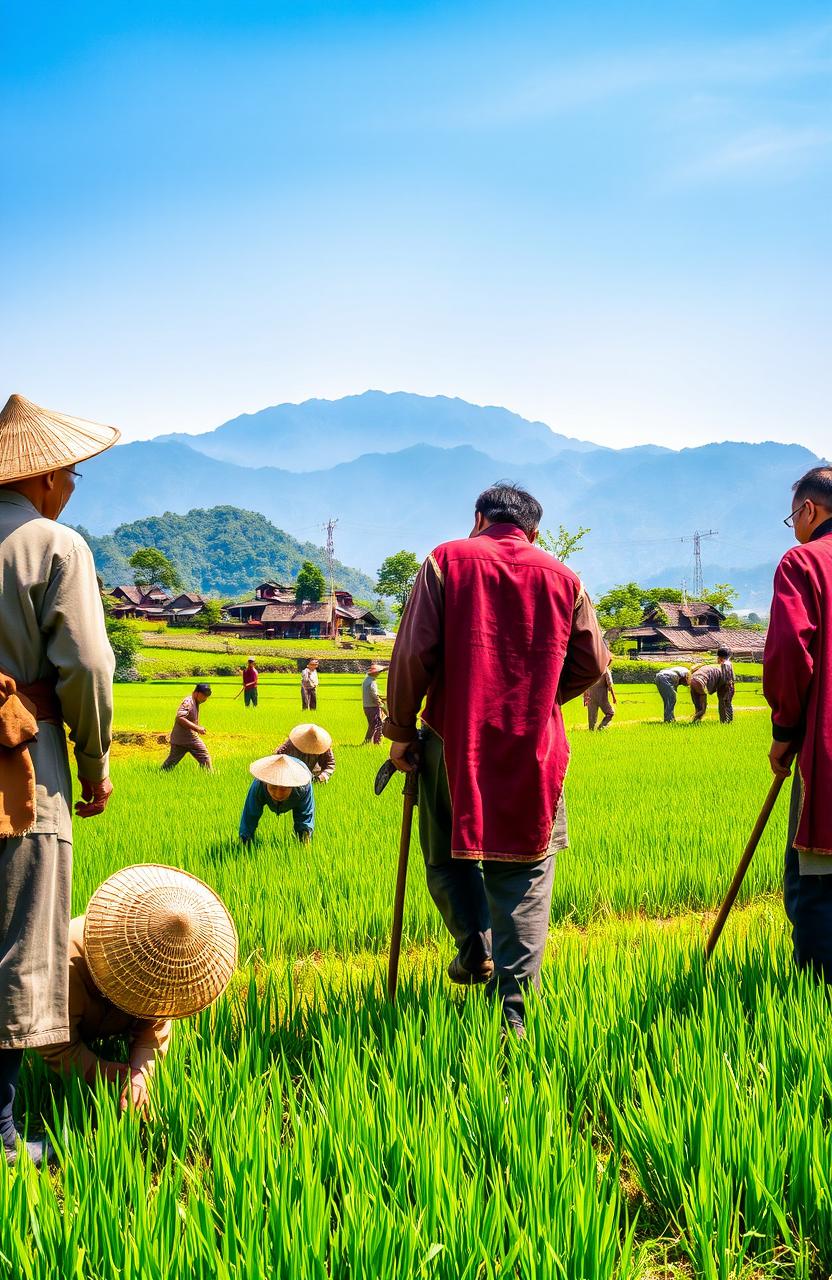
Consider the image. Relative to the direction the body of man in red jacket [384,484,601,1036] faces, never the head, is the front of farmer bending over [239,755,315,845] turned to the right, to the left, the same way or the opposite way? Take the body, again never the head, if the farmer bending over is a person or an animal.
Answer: the opposite way

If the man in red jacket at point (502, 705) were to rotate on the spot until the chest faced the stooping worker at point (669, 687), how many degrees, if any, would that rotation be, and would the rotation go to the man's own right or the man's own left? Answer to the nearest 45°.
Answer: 0° — they already face them

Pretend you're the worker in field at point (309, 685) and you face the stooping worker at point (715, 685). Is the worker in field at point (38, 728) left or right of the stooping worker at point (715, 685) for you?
right

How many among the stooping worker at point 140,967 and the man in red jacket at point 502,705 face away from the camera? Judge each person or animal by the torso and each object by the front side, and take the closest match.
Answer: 1

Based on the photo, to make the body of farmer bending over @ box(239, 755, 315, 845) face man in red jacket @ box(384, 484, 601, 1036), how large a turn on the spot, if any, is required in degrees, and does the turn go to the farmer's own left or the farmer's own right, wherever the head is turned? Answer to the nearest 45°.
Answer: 0° — they already face them

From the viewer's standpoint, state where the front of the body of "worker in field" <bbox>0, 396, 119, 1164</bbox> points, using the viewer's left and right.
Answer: facing away from the viewer and to the right of the viewer

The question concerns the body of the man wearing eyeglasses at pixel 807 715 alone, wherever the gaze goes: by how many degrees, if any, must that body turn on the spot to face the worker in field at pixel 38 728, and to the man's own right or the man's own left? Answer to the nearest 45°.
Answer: approximately 90° to the man's own left

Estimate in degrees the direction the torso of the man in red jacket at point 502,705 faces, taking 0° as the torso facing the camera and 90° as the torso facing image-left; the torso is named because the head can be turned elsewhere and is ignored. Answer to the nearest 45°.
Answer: approximately 180°
